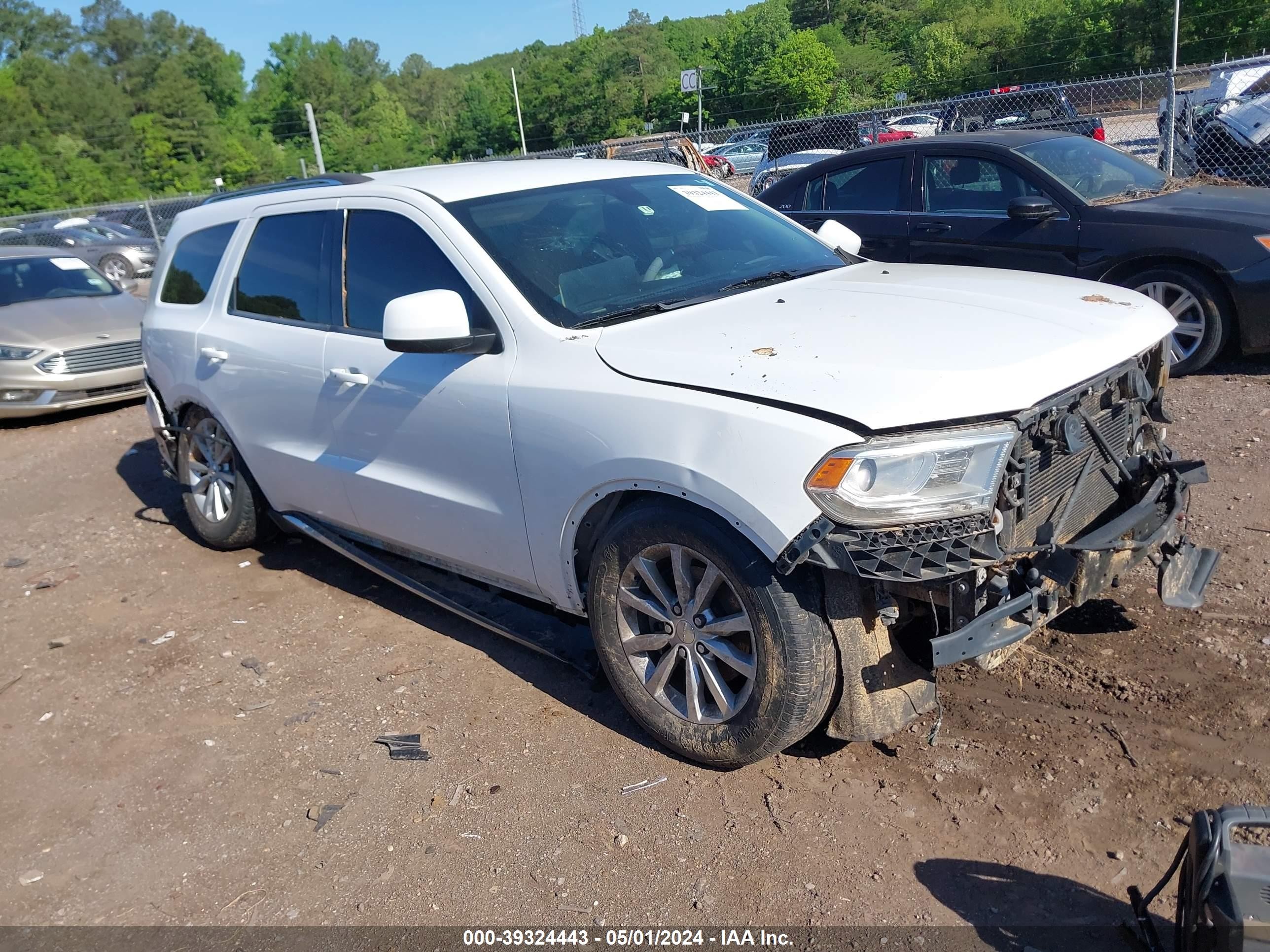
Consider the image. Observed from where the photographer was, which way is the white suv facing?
facing the viewer and to the right of the viewer

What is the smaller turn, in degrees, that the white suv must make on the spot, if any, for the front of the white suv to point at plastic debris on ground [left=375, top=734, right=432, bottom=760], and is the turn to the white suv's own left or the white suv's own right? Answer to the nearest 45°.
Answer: approximately 135° to the white suv's own right

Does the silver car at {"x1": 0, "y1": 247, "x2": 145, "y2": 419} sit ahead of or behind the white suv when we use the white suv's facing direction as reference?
behind

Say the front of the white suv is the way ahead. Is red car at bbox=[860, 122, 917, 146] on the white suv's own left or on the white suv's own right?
on the white suv's own left

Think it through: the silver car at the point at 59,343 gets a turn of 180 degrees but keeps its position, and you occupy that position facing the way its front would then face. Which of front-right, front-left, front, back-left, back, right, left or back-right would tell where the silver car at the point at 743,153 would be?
right

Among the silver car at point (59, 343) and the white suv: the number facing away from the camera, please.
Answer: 0

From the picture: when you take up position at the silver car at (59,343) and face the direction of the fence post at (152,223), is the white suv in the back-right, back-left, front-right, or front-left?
back-right

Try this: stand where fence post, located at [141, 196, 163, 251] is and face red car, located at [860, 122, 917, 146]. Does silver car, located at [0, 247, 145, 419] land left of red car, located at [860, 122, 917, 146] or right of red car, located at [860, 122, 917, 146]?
right

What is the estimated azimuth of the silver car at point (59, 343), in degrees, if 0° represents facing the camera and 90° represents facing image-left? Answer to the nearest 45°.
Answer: approximately 315°

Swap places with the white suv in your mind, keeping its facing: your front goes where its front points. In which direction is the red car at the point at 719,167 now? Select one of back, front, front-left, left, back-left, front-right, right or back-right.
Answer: back-left
